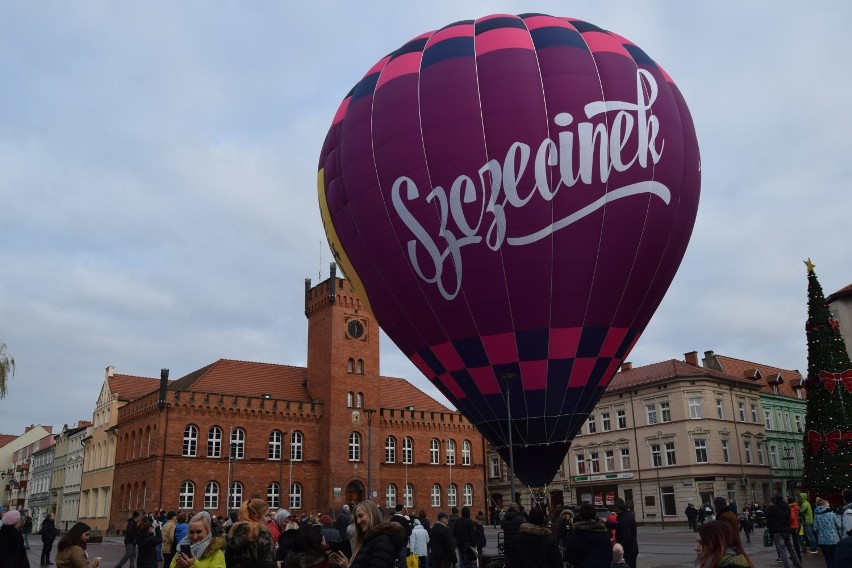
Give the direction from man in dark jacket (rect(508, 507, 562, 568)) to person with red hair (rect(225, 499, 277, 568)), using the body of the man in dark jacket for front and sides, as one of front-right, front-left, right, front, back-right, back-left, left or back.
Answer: back-left

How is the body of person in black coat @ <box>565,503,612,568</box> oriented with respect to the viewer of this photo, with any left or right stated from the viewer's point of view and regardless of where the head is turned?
facing away from the viewer

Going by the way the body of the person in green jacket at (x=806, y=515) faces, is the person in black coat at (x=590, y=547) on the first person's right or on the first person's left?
on the first person's left

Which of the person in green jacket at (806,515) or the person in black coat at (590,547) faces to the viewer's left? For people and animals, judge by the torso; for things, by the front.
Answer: the person in green jacket

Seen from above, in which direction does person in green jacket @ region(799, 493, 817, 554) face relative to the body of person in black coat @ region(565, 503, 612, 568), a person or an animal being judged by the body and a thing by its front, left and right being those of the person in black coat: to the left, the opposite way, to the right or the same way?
to the left

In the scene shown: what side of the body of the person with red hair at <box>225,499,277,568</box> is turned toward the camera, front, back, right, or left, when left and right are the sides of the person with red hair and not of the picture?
back

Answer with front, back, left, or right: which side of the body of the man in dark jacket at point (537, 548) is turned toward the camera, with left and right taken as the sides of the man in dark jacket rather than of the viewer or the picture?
back

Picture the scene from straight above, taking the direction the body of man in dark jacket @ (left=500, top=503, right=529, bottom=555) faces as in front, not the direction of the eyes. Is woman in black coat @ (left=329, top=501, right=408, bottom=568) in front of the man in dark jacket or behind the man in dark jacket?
behind

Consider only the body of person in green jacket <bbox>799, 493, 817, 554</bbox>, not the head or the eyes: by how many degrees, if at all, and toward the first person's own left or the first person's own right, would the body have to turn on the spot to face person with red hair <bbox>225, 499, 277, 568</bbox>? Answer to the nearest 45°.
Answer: approximately 90° to the first person's own left

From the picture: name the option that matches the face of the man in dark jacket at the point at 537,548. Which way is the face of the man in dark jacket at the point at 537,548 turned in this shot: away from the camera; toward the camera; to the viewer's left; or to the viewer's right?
away from the camera

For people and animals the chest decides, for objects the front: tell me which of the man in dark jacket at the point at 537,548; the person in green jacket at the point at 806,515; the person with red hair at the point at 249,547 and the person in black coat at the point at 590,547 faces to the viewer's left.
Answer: the person in green jacket

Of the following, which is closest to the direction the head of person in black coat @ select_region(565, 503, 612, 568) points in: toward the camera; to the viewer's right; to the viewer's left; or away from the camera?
away from the camera

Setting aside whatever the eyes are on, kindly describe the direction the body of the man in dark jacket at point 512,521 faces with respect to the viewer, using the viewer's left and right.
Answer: facing away from the viewer

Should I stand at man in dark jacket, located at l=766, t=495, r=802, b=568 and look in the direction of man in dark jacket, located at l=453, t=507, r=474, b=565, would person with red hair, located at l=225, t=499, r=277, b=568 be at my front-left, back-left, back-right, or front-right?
front-left
